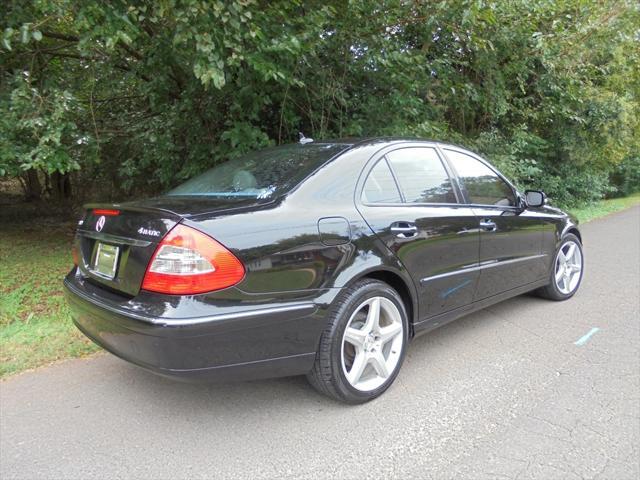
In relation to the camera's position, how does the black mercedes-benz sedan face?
facing away from the viewer and to the right of the viewer
